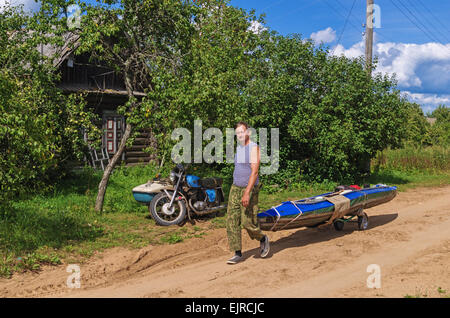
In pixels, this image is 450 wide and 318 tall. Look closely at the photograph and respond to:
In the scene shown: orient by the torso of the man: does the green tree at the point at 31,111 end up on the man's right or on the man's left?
on the man's right

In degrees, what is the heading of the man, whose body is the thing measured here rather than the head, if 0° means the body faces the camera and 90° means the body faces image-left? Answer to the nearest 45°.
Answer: approximately 45°

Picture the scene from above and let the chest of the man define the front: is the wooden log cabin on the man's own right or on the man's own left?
on the man's own right

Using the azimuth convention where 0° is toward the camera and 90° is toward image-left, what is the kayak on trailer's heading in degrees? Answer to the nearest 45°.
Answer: approximately 45°

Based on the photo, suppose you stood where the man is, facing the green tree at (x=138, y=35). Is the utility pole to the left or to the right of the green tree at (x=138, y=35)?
right

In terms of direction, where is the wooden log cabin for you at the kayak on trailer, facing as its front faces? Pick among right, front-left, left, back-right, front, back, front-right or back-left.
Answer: right

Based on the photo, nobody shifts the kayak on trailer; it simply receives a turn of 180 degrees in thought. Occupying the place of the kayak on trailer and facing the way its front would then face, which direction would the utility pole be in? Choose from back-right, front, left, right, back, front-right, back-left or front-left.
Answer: front-left
